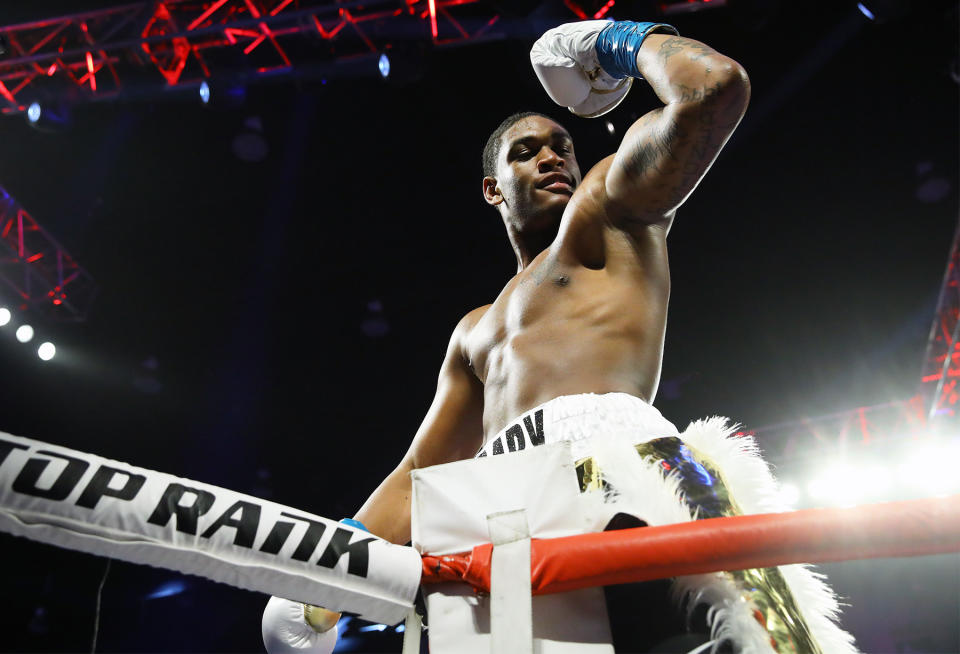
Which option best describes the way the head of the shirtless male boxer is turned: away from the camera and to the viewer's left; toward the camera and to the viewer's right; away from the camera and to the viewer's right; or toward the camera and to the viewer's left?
toward the camera and to the viewer's right

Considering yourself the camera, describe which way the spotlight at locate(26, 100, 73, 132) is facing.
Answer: facing the viewer and to the left of the viewer

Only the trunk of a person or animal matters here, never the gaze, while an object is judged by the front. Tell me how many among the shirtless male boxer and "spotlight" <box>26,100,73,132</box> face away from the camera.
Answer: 0

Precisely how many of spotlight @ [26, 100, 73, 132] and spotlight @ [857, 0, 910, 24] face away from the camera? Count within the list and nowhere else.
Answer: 0

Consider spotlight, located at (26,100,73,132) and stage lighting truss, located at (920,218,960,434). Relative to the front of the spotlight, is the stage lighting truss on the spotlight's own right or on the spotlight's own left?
on the spotlight's own left

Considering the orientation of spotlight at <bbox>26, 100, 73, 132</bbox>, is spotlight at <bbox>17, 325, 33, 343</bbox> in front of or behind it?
behind

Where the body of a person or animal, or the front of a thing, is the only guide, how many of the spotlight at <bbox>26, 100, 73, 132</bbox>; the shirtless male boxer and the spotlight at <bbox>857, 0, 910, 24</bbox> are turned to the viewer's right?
0
